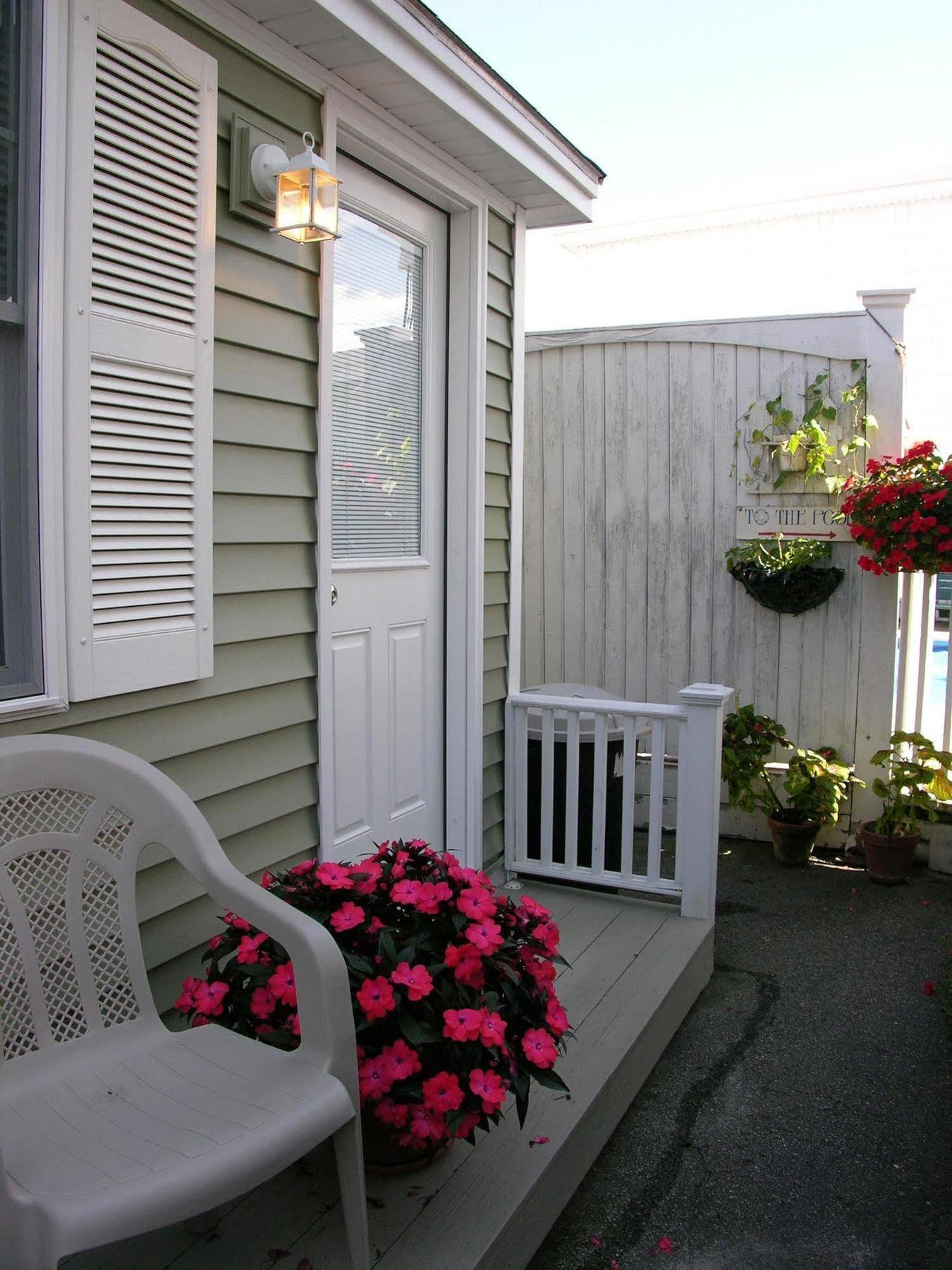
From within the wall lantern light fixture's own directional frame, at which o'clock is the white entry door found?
The white entry door is roughly at 8 o'clock from the wall lantern light fixture.

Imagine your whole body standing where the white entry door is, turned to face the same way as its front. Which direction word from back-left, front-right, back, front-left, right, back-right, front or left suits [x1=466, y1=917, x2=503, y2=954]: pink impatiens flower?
front-right

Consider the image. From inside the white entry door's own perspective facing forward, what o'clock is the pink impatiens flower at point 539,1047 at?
The pink impatiens flower is roughly at 1 o'clock from the white entry door.

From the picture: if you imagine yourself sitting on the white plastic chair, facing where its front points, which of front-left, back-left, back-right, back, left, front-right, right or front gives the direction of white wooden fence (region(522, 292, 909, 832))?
left

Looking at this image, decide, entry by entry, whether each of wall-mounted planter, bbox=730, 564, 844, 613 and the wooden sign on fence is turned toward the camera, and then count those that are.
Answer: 2

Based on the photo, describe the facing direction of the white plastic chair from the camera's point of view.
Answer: facing the viewer and to the right of the viewer

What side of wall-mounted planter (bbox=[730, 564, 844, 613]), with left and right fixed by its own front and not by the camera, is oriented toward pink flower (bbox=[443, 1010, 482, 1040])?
front
